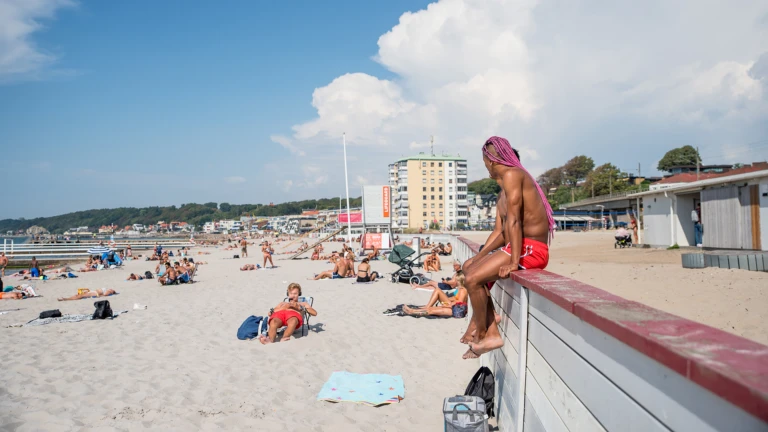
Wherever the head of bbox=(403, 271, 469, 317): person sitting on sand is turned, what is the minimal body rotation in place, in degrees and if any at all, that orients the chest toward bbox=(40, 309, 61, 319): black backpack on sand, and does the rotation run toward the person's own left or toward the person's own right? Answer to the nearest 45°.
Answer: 0° — they already face it

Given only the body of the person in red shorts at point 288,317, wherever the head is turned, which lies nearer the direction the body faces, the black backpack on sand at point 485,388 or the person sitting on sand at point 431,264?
the black backpack on sand

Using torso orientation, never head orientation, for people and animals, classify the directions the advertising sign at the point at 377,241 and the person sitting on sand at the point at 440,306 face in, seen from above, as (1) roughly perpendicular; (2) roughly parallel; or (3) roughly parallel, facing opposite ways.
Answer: roughly perpendicular

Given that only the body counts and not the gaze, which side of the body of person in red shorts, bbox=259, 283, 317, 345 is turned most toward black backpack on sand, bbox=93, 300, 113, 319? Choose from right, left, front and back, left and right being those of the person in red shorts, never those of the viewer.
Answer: right

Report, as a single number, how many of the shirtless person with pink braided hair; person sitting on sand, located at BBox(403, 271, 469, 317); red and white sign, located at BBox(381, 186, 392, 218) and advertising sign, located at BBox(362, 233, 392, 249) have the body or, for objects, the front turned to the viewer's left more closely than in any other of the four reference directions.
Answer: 2

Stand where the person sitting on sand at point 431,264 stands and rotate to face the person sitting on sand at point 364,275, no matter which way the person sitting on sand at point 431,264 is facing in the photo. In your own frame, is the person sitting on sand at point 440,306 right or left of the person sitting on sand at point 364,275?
left

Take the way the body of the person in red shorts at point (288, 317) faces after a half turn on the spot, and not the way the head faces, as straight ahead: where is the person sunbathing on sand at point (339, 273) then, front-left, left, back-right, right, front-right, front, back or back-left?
front-left

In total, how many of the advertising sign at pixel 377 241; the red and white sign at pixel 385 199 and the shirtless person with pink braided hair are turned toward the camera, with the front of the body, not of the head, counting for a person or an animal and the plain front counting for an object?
2

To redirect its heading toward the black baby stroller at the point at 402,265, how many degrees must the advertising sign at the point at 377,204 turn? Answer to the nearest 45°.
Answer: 0° — it already faces it

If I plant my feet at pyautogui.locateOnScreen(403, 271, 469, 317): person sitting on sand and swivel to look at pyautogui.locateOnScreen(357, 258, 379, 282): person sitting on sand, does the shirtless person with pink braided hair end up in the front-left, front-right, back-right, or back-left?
back-left

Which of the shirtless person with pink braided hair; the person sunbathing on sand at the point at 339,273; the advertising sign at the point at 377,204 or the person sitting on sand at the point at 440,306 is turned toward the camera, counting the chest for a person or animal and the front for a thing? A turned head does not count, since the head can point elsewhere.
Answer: the advertising sign
